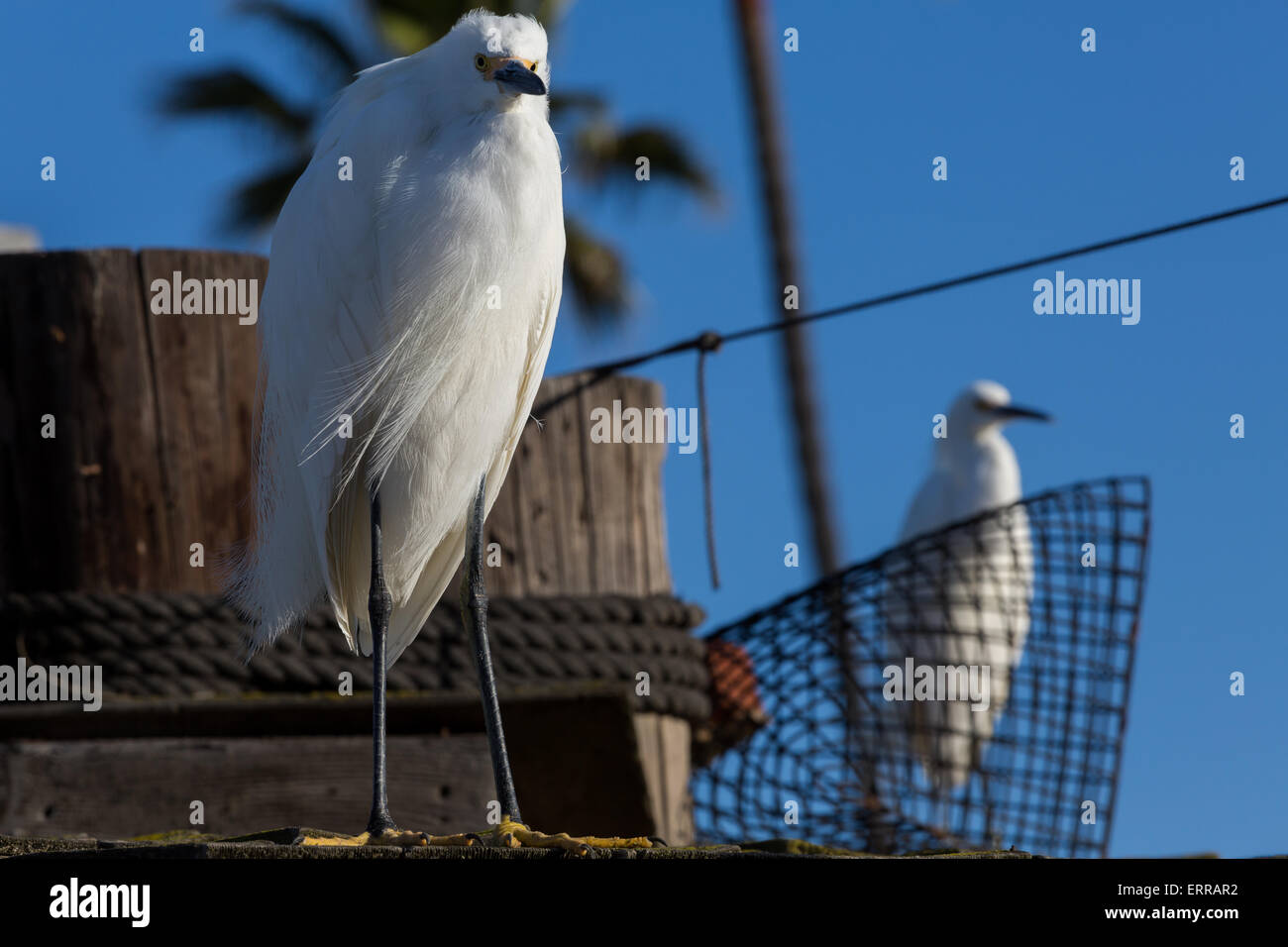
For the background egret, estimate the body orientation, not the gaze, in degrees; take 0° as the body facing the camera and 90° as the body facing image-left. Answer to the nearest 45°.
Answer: approximately 315°

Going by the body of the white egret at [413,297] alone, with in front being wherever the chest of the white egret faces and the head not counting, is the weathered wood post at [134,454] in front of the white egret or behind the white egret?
behind

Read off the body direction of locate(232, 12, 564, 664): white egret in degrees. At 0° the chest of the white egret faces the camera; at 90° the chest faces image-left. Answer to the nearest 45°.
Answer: approximately 315°

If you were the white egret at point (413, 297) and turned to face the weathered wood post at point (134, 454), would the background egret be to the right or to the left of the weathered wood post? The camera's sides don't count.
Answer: right

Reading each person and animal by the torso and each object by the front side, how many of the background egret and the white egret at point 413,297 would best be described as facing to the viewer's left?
0
